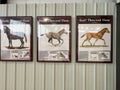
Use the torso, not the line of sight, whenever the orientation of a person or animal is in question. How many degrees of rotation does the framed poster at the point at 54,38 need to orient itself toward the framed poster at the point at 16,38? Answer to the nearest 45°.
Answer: approximately 90° to its right

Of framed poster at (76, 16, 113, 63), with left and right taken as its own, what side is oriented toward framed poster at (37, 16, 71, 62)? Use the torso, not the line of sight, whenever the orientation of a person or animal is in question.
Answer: right

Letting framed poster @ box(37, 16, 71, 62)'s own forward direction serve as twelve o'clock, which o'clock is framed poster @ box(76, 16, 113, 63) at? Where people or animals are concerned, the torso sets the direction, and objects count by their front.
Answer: framed poster @ box(76, 16, 113, 63) is roughly at 9 o'clock from framed poster @ box(37, 16, 71, 62).

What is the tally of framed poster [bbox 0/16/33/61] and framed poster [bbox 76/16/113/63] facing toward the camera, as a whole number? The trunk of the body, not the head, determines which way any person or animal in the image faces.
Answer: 2

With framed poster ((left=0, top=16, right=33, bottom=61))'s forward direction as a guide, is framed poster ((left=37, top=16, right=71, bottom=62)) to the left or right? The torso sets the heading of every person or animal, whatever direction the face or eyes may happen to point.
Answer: on its left

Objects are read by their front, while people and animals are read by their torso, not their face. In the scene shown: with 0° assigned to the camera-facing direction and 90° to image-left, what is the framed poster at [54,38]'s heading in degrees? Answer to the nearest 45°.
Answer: approximately 0°

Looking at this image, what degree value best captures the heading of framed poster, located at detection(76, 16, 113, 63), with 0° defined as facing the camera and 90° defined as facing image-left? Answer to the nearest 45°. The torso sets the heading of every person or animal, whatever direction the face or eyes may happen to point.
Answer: approximately 0°
